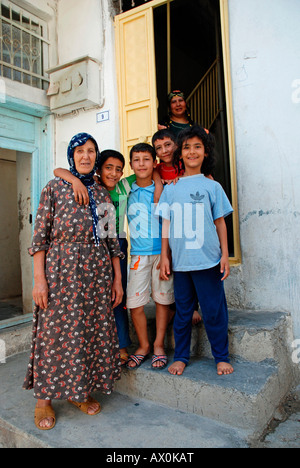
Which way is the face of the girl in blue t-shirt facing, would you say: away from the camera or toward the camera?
toward the camera

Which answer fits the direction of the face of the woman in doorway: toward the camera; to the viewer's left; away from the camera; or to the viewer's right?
toward the camera

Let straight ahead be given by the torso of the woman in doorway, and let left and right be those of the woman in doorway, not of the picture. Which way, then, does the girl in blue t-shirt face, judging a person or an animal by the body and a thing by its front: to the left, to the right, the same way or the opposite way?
the same way

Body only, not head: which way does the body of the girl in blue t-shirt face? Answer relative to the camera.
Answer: toward the camera

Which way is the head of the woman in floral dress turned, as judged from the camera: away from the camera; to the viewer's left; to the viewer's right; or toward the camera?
toward the camera

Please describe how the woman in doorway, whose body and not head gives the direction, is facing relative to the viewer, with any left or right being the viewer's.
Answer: facing the viewer

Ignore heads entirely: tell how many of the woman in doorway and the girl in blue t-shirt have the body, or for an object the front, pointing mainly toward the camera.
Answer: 2
